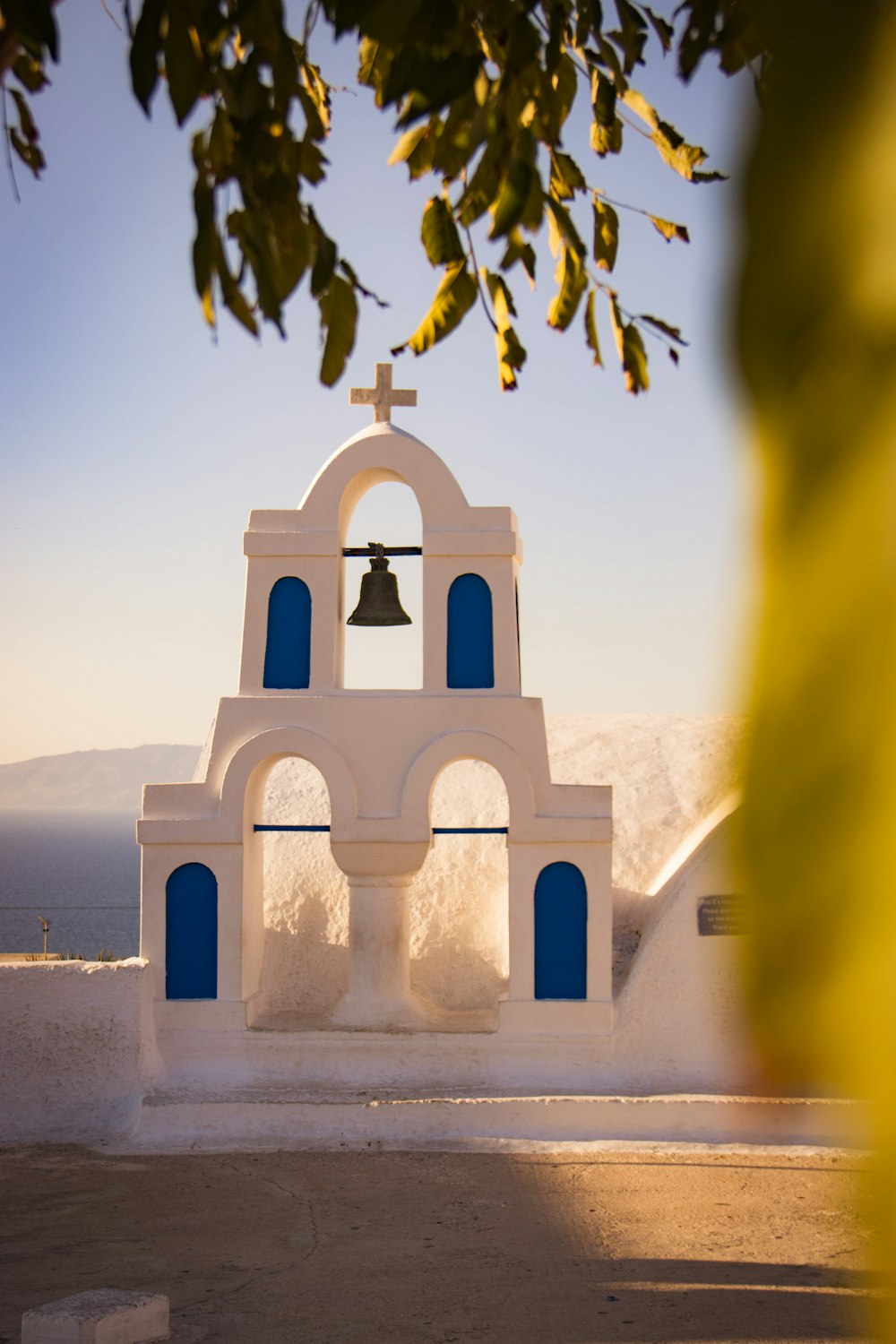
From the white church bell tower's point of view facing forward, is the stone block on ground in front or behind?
in front

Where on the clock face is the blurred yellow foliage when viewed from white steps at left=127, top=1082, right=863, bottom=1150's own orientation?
The blurred yellow foliage is roughly at 12 o'clock from the white steps.

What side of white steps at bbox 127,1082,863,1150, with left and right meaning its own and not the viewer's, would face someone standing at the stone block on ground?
front

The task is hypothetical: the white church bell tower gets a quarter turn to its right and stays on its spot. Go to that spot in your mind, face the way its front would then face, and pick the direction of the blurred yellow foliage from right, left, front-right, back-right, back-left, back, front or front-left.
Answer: left

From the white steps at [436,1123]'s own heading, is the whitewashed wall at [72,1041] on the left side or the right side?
on its right

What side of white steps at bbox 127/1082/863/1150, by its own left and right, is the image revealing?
front

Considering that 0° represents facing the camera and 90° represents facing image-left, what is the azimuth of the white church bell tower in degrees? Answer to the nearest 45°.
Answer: approximately 0°

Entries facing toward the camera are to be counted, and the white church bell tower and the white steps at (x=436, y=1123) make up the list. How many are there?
2

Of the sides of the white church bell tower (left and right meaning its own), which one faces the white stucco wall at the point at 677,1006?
left
